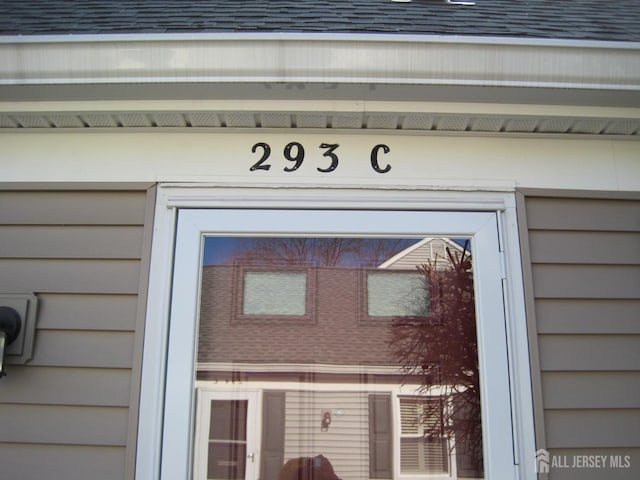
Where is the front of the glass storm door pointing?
toward the camera
